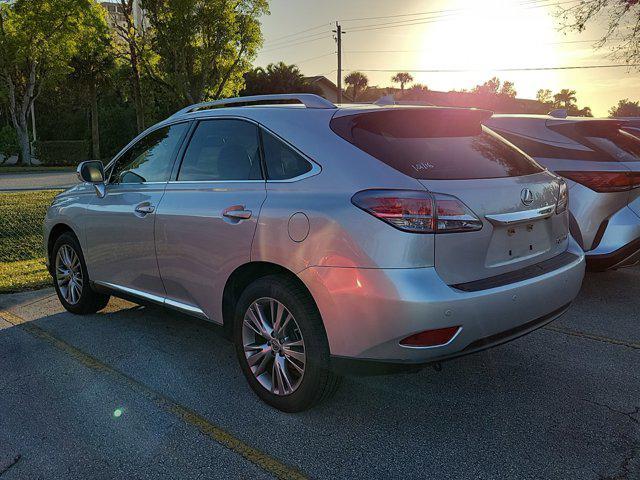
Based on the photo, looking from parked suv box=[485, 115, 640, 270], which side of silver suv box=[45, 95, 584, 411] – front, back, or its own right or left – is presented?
right

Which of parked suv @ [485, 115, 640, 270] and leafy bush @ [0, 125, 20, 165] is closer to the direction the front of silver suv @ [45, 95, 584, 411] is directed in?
the leafy bush

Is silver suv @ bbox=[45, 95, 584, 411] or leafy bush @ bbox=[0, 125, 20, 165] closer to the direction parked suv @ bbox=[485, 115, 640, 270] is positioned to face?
the leafy bush

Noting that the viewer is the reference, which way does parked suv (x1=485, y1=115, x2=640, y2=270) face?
facing away from the viewer and to the left of the viewer

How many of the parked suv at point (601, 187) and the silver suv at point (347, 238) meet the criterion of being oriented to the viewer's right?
0

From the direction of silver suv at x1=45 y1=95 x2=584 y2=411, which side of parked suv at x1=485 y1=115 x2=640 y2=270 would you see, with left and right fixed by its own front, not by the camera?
left

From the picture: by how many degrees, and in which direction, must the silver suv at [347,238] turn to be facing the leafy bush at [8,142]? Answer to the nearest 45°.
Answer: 0° — it already faces it

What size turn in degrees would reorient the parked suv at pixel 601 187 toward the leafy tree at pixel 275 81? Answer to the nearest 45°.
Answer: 0° — it already faces it

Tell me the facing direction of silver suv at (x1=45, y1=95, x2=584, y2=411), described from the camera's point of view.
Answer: facing away from the viewer and to the left of the viewer

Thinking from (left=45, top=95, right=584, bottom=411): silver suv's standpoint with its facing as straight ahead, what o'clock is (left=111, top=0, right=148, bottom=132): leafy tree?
The leafy tree is roughly at 1 o'clock from the silver suv.
